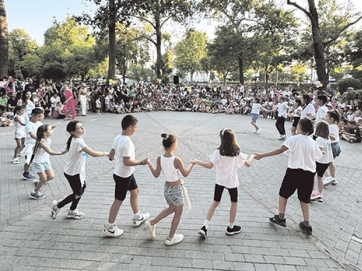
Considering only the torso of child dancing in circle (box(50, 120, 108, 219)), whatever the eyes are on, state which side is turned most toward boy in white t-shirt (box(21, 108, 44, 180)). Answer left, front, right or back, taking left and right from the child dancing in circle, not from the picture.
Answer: left

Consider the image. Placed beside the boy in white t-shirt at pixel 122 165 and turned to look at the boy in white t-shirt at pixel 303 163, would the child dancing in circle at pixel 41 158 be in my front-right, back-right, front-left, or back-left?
back-left

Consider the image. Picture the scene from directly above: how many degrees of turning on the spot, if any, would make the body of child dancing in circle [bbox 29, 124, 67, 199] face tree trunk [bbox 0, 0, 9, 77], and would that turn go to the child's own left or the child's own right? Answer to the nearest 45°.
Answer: approximately 90° to the child's own left

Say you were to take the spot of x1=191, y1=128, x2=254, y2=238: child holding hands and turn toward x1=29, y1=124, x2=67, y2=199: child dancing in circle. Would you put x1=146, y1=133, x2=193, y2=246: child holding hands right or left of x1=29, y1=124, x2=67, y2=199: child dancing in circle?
left

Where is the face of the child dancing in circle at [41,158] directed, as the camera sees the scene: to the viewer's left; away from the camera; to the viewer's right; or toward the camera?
to the viewer's right

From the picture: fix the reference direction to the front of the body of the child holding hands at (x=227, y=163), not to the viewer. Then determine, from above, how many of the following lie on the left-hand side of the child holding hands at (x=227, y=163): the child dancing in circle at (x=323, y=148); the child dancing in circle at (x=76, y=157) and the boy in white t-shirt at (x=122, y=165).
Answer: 2

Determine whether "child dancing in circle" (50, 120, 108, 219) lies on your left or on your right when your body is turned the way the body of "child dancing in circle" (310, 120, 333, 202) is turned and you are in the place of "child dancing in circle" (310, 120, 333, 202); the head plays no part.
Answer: on your left

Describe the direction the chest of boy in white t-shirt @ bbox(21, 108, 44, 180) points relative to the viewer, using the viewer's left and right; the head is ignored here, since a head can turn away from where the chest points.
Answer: facing to the right of the viewer

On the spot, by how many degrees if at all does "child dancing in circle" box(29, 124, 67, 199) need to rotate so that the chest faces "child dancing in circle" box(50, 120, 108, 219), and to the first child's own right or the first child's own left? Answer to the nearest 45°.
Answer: approximately 90° to the first child's own right

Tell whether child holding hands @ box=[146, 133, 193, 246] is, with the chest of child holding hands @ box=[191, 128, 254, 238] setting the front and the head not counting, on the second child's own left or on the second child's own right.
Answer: on the second child's own left

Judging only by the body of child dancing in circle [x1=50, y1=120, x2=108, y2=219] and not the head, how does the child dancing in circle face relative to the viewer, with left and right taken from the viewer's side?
facing to the right of the viewer

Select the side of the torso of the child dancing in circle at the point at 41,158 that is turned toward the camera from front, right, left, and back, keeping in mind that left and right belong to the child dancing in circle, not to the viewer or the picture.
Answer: right

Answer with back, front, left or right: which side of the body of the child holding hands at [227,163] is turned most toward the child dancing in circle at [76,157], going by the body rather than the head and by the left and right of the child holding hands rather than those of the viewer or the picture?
left

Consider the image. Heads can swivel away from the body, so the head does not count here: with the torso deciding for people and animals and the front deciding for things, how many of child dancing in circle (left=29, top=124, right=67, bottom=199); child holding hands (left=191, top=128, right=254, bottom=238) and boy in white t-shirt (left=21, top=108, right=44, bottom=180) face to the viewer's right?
2

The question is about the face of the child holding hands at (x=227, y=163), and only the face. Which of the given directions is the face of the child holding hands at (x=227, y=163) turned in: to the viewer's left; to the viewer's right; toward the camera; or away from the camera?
away from the camera

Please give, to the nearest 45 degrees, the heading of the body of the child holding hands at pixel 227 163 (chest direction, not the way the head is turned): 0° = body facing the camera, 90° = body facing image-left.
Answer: approximately 180°

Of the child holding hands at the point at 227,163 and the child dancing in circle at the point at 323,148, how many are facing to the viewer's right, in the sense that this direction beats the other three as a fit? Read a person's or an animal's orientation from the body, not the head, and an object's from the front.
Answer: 0
